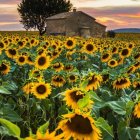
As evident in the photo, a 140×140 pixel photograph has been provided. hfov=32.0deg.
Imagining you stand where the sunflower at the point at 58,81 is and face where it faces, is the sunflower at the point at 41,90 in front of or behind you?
in front

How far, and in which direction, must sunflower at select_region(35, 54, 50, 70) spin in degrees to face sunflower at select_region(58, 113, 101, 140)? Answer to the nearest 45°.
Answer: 0° — it already faces it

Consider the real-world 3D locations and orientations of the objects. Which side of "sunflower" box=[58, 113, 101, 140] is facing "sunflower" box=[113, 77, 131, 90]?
back

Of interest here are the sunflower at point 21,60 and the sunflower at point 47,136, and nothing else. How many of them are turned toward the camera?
2

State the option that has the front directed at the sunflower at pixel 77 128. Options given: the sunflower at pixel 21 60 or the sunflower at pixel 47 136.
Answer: the sunflower at pixel 21 60

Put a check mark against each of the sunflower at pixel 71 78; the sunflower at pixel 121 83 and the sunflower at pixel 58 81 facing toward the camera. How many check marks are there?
3

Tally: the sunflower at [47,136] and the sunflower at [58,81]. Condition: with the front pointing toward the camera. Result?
2

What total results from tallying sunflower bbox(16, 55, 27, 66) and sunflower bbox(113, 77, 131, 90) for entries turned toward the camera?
2
